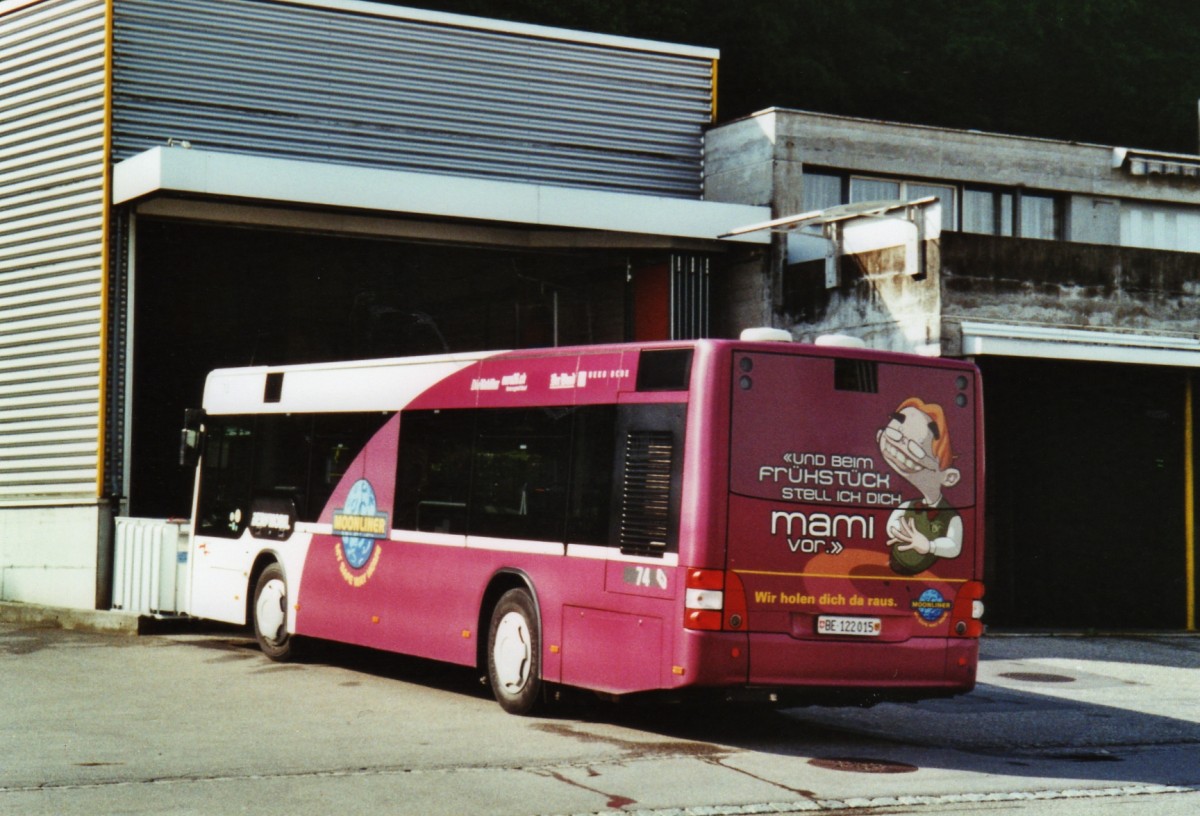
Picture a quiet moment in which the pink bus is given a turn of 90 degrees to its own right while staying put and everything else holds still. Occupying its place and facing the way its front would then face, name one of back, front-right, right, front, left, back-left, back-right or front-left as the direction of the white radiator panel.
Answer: left

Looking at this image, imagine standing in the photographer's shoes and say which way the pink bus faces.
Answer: facing away from the viewer and to the left of the viewer
